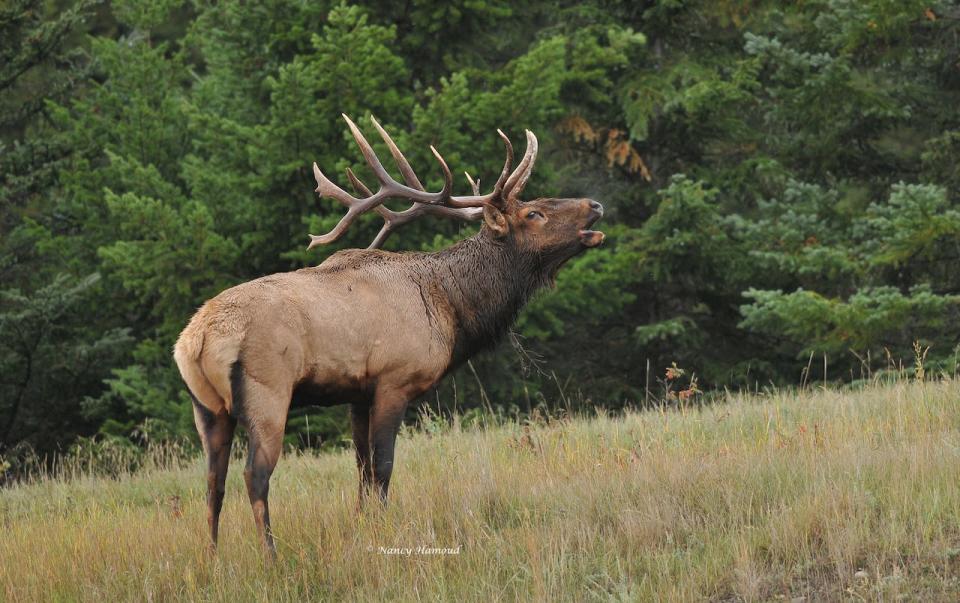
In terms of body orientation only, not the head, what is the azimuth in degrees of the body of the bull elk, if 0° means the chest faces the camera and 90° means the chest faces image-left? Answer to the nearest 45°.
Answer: approximately 225°
